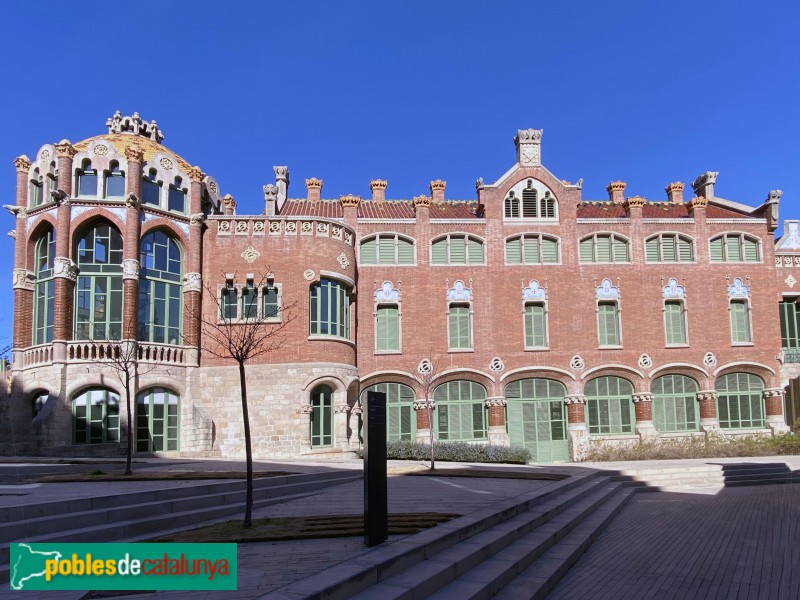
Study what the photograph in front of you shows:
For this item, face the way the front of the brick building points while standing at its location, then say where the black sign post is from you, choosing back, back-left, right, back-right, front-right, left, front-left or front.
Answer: front

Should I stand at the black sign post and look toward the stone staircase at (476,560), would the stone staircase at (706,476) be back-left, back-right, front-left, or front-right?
front-left

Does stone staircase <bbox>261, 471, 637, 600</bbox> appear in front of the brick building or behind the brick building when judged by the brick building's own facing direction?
in front

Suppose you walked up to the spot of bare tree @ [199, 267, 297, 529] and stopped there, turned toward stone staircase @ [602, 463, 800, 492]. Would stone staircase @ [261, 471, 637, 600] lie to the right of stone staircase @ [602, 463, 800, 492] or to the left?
right

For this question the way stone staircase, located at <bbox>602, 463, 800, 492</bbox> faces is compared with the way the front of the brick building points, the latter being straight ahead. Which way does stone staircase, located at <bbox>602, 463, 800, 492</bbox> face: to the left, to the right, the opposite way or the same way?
the same way

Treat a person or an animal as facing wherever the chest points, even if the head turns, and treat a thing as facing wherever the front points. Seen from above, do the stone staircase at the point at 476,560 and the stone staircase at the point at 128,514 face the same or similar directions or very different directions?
same or similar directions

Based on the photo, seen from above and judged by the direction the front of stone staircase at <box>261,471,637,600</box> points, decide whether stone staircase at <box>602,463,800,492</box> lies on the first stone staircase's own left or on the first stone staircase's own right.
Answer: on the first stone staircase's own left

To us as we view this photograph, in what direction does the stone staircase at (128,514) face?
facing the viewer and to the right of the viewer

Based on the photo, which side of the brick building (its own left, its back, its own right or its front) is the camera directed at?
front

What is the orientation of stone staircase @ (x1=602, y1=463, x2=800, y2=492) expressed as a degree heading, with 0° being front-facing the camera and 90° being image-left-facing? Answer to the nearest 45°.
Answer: approximately 0°

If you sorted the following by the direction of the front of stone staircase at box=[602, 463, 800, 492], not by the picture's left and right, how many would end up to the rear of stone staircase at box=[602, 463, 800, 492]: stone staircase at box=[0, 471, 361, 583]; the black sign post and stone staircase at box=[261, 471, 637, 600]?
0

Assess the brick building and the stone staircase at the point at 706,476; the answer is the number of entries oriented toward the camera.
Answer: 2

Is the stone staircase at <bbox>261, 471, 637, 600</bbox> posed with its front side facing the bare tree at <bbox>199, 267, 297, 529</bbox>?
no

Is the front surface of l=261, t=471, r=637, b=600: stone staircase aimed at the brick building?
no
